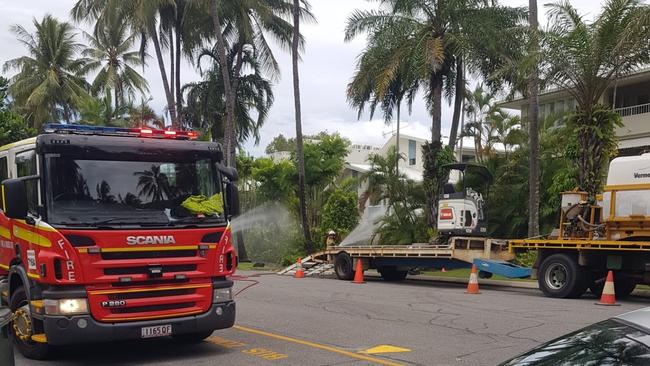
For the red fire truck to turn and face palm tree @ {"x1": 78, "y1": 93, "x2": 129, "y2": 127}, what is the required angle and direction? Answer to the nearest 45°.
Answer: approximately 135° to its left

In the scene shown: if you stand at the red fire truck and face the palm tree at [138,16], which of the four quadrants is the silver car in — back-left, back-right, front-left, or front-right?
back-right

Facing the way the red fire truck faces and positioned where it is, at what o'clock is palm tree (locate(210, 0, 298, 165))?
The palm tree is roughly at 8 o'clock from the red fire truck.

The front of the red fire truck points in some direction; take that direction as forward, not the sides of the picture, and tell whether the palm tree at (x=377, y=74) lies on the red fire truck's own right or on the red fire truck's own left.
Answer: on the red fire truck's own left

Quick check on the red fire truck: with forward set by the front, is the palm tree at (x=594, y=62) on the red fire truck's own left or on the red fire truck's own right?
on the red fire truck's own left

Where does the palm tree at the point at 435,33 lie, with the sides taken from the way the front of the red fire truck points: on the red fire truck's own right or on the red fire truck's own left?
on the red fire truck's own left

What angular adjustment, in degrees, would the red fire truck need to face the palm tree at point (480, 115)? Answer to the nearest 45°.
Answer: approximately 90° to its left

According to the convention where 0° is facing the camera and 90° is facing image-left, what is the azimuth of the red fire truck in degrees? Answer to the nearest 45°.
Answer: approximately 315°

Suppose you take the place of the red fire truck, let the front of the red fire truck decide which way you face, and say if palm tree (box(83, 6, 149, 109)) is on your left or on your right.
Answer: on your left
